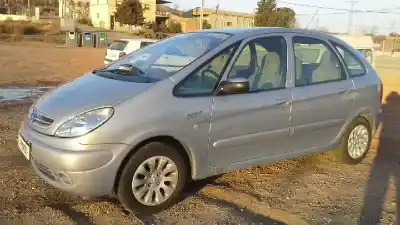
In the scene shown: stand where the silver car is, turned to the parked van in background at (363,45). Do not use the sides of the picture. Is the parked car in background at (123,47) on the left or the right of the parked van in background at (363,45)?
left

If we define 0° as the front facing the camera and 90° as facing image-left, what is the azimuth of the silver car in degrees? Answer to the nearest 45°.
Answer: approximately 45°

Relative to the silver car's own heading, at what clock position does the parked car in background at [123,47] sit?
The parked car in background is roughly at 4 o'clock from the silver car.

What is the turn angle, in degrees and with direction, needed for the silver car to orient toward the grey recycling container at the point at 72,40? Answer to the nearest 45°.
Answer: approximately 135° to its right

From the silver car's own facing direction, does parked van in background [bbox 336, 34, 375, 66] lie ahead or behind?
behind
